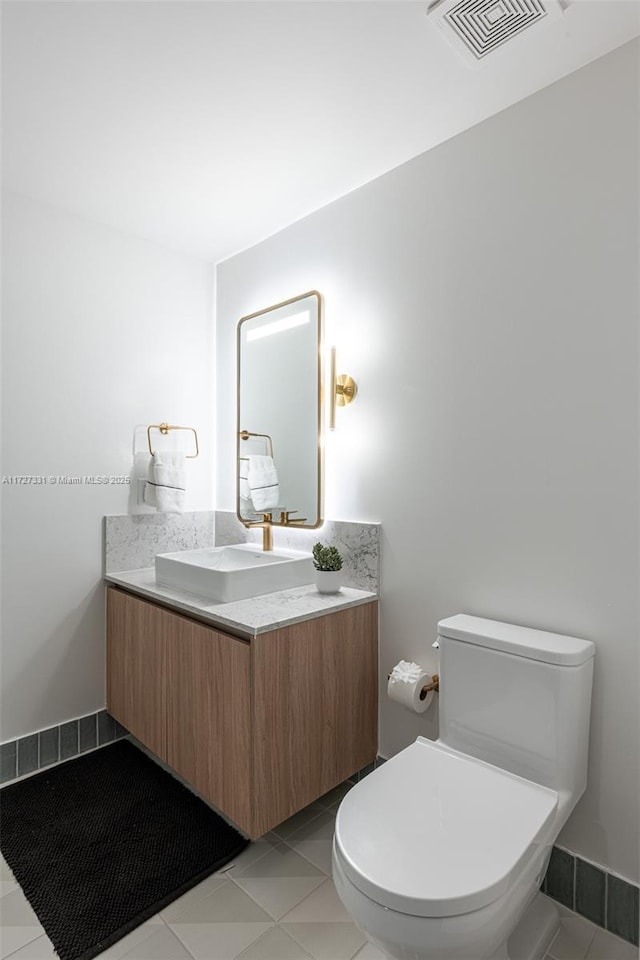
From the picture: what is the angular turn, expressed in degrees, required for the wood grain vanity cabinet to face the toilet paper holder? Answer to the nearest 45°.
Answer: approximately 135° to its left

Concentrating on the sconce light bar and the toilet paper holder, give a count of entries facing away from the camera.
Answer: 0

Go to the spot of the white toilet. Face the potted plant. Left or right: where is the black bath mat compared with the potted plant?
left

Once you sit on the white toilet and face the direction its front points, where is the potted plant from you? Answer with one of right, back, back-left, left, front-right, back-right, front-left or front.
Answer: right

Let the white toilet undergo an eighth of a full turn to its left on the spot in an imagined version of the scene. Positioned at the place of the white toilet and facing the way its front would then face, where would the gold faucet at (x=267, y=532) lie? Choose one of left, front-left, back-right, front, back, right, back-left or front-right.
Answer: back-right

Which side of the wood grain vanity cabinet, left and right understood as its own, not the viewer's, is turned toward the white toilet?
left

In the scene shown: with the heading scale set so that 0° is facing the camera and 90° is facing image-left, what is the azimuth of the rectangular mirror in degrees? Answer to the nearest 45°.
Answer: approximately 45°

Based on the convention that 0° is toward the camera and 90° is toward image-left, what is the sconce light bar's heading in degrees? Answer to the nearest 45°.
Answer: approximately 45°

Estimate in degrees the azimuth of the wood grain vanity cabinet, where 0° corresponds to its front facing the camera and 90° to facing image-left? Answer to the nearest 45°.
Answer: approximately 45°

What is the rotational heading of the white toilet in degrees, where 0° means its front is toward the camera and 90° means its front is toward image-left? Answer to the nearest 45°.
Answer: approximately 45°

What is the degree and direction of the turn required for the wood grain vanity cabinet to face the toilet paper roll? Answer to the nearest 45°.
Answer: approximately 135° to its left
